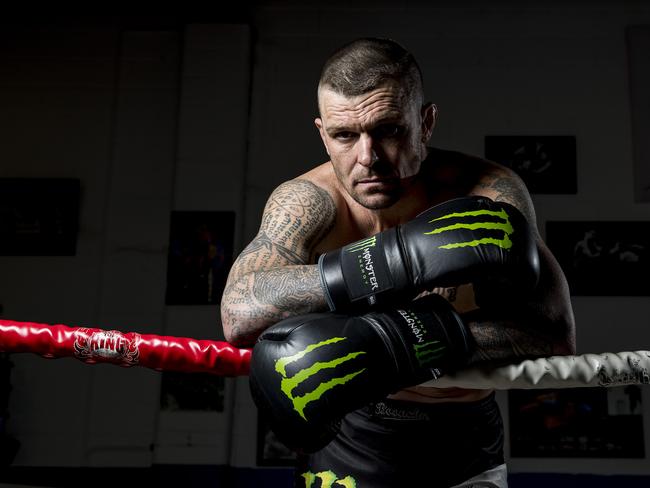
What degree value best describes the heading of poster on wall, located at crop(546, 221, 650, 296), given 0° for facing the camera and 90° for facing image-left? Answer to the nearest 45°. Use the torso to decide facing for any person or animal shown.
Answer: approximately 0°

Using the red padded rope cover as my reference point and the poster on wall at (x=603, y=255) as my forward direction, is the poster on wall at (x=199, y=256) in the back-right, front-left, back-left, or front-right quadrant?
front-left

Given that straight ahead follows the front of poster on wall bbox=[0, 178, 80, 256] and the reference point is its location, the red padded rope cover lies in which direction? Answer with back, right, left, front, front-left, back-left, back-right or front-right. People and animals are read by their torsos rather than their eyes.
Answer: front

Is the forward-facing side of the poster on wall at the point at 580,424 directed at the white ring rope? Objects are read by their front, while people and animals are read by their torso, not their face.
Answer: yes

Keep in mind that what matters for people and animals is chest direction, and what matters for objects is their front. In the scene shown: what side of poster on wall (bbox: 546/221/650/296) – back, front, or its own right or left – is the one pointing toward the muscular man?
front

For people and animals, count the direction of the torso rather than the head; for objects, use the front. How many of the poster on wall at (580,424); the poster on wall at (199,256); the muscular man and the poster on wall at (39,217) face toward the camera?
4

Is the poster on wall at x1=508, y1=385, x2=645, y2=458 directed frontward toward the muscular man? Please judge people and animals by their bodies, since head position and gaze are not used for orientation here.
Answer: yes

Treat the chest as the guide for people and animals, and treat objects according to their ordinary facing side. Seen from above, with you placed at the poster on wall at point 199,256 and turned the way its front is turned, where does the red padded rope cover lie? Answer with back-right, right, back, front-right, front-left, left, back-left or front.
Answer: front

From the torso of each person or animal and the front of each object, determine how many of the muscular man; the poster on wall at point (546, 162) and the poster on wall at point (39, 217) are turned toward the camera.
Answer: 3

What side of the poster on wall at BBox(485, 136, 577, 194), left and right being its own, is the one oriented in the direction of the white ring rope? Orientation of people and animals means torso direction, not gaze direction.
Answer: front

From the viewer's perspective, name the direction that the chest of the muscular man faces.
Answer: toward the camera

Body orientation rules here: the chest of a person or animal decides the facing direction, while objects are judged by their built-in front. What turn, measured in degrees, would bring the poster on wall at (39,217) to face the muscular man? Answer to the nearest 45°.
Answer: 0° — it already faces them

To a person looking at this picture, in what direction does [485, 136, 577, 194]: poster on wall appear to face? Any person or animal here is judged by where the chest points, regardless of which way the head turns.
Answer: facing the viewer

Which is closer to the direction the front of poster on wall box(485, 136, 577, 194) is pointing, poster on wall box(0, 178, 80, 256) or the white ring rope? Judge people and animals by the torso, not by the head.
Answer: the white ring rope
